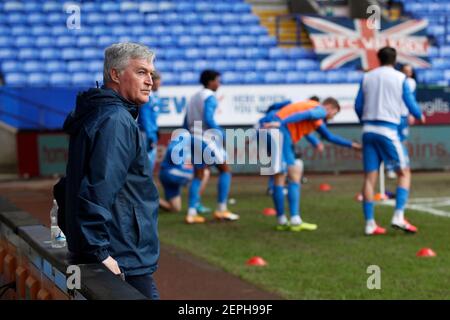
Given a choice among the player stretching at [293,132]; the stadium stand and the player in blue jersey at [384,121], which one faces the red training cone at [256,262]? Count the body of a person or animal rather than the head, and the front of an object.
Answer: the stadium stand

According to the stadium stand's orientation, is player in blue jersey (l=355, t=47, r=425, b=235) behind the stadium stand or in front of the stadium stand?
in front

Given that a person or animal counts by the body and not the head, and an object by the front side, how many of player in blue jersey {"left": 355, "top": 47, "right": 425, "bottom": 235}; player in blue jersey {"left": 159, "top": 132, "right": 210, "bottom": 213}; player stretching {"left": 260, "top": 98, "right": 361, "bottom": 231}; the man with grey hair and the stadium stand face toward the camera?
1

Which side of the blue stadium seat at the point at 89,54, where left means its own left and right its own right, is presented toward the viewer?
front

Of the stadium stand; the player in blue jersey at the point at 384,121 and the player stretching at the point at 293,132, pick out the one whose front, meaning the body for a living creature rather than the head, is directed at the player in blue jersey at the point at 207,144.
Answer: the stadium stand

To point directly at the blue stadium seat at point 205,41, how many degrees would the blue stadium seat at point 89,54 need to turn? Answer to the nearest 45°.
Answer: approximately 90° to its left

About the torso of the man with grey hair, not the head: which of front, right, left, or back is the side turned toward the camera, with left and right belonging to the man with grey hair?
right

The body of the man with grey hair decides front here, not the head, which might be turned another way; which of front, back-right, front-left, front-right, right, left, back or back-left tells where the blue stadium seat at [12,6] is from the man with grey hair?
left

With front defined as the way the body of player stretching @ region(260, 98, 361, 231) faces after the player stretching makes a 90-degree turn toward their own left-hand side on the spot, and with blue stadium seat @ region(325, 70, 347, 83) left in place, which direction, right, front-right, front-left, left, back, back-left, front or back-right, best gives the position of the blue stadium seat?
front

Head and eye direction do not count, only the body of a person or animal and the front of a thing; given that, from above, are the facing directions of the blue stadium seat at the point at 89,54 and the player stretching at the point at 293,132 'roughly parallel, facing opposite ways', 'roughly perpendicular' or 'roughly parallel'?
roughly perpendicular

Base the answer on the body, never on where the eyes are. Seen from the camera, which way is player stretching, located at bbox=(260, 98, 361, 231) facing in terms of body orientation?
to the viewer's right

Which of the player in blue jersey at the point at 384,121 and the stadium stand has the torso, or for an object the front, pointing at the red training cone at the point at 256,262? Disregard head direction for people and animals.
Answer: the stadium stand

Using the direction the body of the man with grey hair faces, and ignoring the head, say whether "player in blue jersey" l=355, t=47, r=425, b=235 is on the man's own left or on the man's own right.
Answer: on the man's own left

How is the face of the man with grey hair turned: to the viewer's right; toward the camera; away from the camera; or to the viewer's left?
to the viewer's right

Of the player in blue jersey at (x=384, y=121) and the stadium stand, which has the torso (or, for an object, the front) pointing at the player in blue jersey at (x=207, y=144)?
the stadium stand
